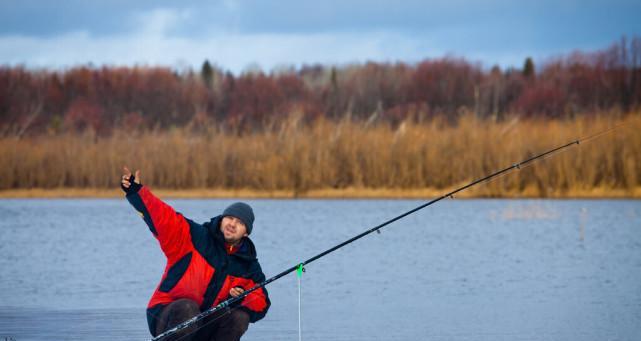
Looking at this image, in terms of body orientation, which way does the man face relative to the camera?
toward the camera
